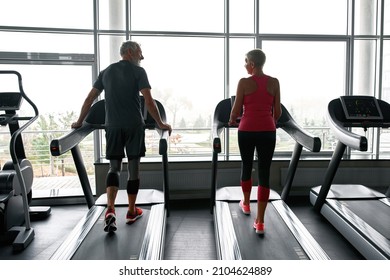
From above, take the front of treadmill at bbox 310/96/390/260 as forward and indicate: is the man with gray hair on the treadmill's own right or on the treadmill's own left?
on the treadmill's own left

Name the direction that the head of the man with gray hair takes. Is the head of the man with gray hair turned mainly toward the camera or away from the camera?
away from the camera

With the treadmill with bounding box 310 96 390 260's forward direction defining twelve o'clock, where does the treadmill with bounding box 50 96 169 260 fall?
the treadmill with bounding box 50 96 169 260 is roughly at 9 o'clock from the treadmill with bounding box 310 96 390 260.

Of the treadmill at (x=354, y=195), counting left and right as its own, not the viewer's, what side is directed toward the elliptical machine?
left

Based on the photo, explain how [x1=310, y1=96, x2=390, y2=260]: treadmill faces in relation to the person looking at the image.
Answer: facing away from the viewer and to the left of the viewer
